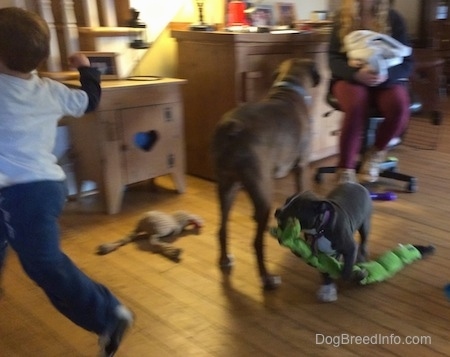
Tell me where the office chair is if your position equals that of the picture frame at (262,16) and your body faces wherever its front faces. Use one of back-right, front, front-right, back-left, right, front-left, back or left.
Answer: front-left

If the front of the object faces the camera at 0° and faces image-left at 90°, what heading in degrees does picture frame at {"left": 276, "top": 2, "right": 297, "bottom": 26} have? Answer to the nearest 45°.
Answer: approximately 0°

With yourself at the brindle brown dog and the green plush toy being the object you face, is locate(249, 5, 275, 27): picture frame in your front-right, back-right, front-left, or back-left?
back-left

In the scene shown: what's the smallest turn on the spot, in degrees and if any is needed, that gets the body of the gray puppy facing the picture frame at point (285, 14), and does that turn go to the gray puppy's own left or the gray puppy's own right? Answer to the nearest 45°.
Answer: approximately 135° to the gray puppy's own right

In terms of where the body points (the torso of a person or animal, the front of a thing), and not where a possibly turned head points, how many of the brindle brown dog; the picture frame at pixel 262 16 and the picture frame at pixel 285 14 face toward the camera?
2

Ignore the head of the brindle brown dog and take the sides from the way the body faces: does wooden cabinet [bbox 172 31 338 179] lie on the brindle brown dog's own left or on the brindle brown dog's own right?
on the brindle brown dog's own left

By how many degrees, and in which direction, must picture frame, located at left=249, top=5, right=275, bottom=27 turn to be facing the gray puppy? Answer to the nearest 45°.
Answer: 0° — it already faces it

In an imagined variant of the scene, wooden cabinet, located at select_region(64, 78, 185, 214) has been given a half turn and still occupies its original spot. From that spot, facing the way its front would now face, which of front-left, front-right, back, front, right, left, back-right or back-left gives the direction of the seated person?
back-right

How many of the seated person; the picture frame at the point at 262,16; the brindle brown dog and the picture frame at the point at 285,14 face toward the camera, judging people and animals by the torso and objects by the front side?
3

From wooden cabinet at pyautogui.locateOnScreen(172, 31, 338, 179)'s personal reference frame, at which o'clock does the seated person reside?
The seated person is roughly at 11 o'clock from the wooden cabinet.

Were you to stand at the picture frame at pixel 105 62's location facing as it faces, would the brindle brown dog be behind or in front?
in front

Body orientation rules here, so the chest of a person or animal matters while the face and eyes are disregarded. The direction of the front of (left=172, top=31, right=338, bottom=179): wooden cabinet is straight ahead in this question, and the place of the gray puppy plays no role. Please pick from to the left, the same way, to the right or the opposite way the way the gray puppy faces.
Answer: to the right

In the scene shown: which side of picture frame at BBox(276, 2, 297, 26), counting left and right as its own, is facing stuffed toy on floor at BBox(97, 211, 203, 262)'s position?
front

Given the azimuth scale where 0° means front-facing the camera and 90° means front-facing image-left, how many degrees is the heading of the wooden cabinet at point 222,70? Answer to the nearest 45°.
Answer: approximately 315°

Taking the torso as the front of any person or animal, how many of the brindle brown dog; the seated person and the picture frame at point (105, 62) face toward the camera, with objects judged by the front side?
2

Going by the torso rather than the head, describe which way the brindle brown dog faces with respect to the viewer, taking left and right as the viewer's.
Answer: facing away from the viewer and to the right of the viewer
